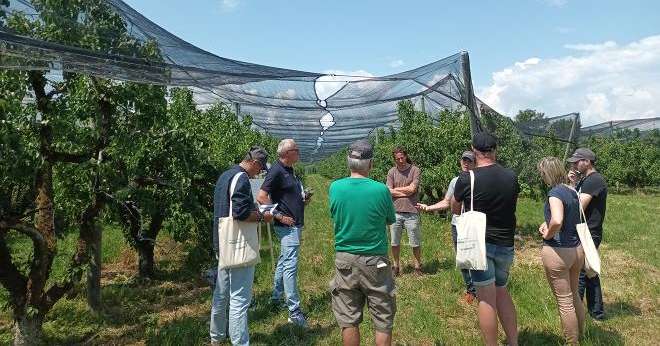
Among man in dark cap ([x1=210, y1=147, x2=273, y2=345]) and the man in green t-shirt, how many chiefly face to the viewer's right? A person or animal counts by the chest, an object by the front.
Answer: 1

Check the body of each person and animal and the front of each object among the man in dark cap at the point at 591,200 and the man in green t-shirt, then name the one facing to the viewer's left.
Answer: the man in dark cap

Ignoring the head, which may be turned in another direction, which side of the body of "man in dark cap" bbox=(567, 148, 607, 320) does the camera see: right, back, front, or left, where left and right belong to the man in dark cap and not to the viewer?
left

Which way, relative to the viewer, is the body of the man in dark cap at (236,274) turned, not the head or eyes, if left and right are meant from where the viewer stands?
facing to the right of the viewer

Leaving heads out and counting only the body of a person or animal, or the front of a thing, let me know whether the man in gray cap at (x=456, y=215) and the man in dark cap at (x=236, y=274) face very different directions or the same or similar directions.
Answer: very different directions

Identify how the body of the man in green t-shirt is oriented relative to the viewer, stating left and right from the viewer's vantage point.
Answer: facing away from the viewer

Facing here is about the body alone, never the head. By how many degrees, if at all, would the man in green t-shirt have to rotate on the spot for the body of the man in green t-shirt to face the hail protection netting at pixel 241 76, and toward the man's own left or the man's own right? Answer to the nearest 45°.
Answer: approximately 45° to the man's own left

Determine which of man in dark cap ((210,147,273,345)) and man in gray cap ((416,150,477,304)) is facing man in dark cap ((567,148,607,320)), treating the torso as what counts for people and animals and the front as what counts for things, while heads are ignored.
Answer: man in dark cap ((210,147,273,345))

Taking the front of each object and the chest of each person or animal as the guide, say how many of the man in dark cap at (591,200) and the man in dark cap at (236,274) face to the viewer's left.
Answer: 1

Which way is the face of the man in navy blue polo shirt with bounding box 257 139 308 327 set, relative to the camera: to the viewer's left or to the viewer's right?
to the viewer's right

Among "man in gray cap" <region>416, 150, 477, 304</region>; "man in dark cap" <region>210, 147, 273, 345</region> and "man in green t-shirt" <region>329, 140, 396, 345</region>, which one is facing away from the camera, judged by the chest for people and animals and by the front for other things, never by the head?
the man in green t-shirt

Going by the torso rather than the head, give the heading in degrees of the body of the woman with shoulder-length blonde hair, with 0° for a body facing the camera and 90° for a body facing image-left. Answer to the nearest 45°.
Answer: approximately 135°

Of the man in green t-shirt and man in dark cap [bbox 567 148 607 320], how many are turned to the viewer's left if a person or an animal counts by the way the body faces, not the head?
1

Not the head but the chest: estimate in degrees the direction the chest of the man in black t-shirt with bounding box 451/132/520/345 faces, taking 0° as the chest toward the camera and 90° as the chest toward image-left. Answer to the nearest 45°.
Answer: approximately 135°
